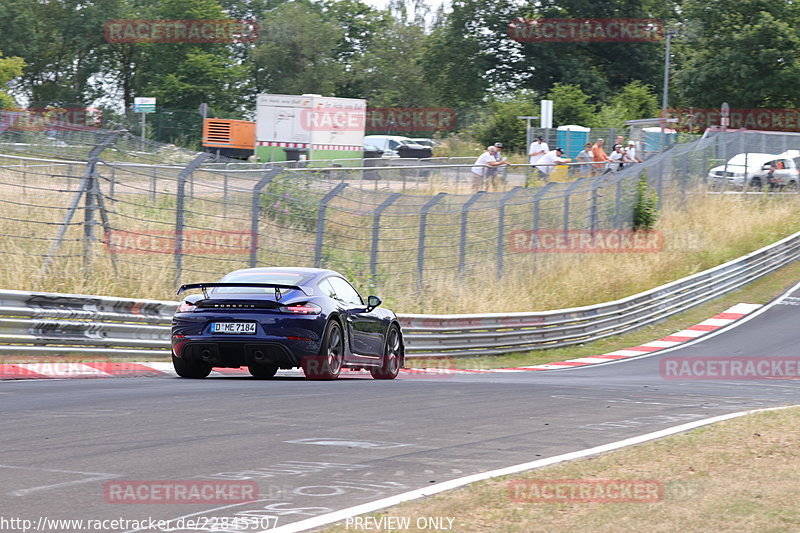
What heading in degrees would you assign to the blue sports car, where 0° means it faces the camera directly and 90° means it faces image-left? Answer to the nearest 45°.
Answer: approximately 225°

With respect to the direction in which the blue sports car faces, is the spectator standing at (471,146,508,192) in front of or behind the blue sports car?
in front

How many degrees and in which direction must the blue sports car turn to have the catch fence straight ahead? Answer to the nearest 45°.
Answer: approximately 45° to its left

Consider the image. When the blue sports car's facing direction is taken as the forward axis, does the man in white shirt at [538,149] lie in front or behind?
in front

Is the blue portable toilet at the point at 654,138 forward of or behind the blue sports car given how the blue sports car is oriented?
forward
